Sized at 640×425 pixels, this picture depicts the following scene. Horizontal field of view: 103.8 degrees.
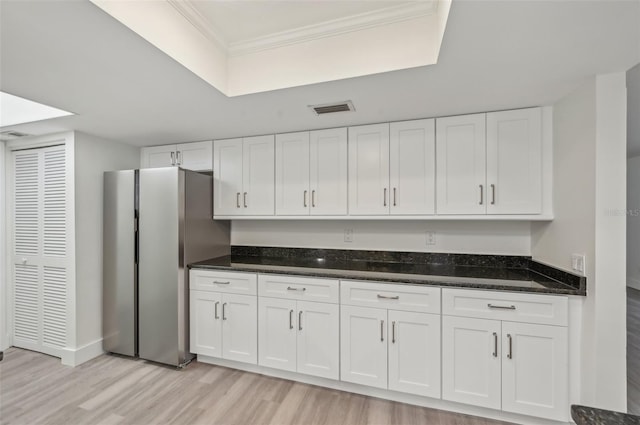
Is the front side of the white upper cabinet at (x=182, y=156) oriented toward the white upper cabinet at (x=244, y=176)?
no

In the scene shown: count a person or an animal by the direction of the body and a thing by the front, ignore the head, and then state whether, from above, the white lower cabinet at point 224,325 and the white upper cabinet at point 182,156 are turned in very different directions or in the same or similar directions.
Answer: same or similar directions

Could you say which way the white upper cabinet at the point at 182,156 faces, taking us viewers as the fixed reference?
facing the viewer and to the left of the viewer

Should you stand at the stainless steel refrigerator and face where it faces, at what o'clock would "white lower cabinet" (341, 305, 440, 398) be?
The white lower cabinet is roughly at 9 o'clock from the stainless steel refrigerator.

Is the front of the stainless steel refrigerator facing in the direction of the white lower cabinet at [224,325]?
no

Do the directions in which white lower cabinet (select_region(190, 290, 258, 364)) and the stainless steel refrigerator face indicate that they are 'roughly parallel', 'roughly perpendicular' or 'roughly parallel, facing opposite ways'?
roughly parallel

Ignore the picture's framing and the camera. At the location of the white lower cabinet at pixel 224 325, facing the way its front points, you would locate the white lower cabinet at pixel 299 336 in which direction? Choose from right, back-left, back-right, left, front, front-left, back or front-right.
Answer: left

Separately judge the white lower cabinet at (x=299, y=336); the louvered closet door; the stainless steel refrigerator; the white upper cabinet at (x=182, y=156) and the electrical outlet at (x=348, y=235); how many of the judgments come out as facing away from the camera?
0

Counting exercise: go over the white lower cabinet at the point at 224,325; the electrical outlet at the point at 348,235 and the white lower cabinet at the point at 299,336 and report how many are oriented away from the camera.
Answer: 0

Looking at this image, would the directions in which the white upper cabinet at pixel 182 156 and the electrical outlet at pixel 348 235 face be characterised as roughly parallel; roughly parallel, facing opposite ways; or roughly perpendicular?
roughly parallel

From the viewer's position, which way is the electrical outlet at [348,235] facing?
facing the viewer

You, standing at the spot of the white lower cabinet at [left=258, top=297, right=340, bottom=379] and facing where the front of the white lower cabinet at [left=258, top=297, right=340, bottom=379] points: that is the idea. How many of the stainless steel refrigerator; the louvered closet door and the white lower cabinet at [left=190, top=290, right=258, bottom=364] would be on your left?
0
